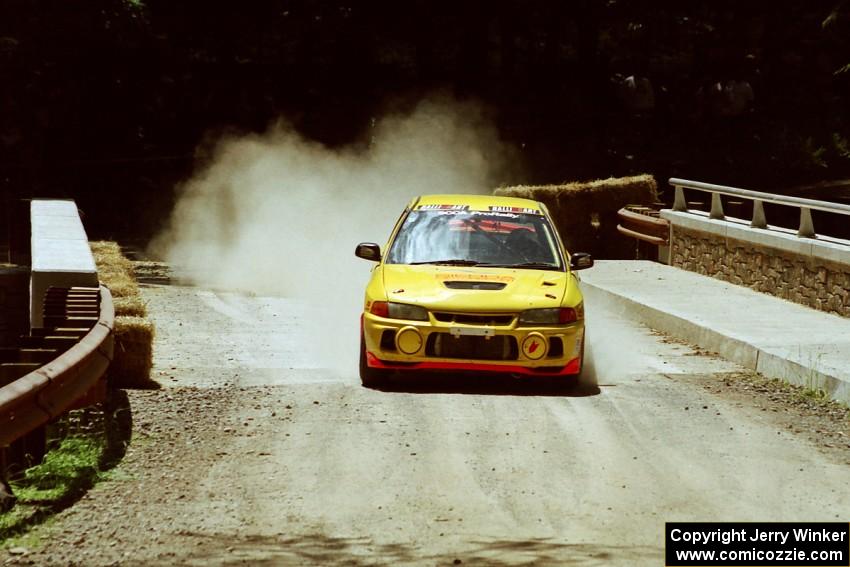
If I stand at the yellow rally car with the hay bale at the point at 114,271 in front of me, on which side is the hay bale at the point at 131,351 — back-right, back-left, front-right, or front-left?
front-left

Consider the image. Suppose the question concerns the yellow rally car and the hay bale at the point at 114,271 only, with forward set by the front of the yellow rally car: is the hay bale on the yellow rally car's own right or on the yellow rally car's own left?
on the yellow rally car's own right

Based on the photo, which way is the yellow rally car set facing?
toward the camera

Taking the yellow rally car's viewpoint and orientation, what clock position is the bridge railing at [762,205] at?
The bridge railing is roughly at 7 o'clock from the yellow rally car.

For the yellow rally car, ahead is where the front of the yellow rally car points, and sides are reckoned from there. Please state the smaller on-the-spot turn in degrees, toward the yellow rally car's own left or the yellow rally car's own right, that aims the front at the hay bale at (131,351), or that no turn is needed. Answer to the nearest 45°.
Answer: approximately 90° to the yellow rally car's own right

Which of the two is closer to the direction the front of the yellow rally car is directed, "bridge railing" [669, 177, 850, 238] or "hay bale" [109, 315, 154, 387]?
the hay bale

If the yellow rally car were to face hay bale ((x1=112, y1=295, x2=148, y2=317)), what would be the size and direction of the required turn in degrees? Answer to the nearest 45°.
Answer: approximately 90° to its right

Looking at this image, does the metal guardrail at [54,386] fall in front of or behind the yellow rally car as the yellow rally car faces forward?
in front

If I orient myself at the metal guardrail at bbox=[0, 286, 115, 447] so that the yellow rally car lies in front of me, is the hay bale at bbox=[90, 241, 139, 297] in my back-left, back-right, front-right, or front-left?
front-left

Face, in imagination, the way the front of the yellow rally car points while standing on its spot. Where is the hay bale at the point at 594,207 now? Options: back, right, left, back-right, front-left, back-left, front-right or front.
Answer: back

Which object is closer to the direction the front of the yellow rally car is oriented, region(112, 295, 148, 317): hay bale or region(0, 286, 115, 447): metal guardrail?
the metal guardrail
